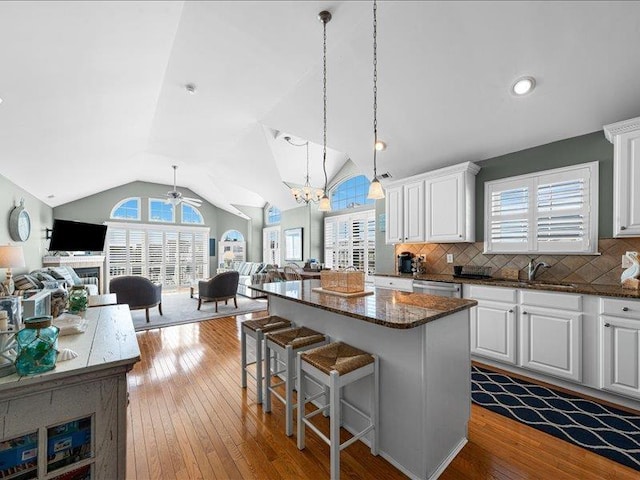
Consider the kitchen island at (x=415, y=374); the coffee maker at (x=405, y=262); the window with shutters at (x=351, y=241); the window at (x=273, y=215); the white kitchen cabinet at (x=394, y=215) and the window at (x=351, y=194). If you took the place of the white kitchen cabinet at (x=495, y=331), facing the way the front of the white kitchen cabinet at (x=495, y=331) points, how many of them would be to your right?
5

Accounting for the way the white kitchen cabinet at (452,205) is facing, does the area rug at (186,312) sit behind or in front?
in front

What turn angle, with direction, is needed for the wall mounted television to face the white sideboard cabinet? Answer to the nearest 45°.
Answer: approximately 45° to its right

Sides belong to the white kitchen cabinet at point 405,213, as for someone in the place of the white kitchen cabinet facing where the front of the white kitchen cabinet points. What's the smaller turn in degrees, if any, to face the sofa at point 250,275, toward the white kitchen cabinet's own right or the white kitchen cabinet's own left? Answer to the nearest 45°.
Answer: approximately 90° to the white kitchen cabinet's own right

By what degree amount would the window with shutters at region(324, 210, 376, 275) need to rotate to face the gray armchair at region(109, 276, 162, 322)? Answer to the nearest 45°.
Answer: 0° — it already faces it

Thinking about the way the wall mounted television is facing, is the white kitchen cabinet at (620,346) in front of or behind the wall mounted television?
in front

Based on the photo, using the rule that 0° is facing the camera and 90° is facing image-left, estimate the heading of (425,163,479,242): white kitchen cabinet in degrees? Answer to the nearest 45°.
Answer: approximately 45°

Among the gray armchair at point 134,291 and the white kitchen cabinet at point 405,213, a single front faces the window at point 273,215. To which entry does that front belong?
the gray armchair
